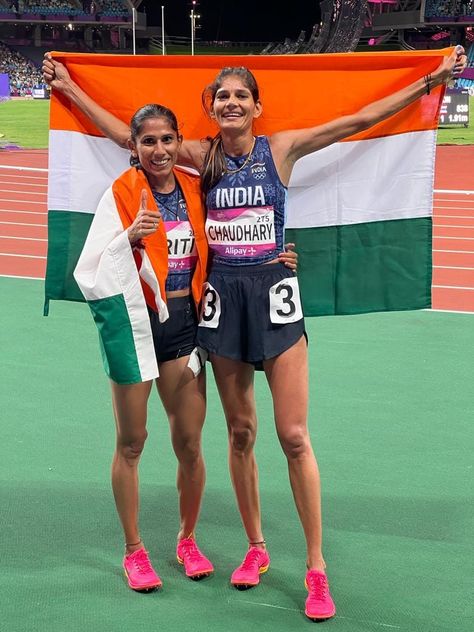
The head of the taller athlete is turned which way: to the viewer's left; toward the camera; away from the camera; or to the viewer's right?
toward the camera

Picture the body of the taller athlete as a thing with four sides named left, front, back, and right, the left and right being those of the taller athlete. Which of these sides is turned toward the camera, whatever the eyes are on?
front
